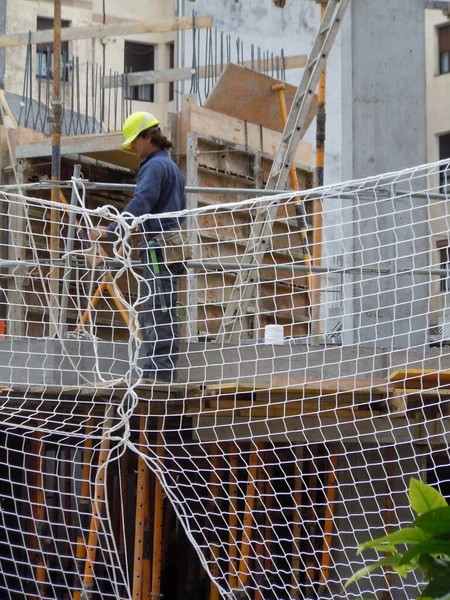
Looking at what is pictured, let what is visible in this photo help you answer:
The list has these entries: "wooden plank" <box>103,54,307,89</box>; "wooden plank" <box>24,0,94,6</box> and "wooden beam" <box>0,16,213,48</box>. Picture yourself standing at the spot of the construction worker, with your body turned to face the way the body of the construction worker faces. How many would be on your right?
3

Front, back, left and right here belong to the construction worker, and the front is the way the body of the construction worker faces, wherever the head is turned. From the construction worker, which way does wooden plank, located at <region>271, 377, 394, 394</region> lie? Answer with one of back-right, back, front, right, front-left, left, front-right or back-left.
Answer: back

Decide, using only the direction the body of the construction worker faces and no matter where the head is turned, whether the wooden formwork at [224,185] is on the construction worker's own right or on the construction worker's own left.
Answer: on the construction worker's own right

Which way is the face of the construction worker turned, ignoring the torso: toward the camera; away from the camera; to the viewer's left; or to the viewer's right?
to the viewer's left

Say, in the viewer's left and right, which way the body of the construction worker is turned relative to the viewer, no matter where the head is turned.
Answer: facing to the left of the viewer

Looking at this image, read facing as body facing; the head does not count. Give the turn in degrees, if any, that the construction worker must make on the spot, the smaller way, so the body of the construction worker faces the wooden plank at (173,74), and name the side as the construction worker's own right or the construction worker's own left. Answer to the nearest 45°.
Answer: approximately 90° to the construction worker's own right
